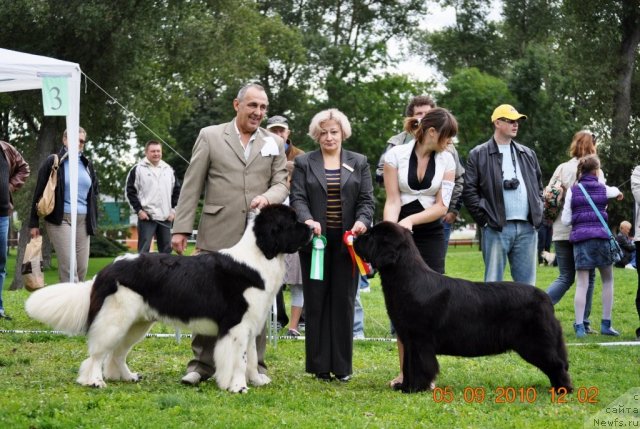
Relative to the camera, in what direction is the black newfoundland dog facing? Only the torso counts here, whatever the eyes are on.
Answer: to the viewer's left

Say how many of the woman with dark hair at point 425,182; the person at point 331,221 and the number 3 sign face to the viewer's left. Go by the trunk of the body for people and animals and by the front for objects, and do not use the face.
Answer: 0

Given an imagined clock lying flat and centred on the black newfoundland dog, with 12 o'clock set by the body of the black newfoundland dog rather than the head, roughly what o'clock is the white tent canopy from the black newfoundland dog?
The white tent canopy is roughly at 1 o'clock from the black newfoundland dog.

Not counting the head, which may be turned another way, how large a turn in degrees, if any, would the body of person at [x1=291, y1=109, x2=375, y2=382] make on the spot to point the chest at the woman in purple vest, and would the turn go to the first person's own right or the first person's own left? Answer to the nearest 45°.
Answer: approximately 135° to the first person's own left

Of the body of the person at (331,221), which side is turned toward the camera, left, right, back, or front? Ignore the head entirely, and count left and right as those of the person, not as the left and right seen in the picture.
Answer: front

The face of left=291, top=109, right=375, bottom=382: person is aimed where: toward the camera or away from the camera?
toward the camera

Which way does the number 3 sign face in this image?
toward the camera

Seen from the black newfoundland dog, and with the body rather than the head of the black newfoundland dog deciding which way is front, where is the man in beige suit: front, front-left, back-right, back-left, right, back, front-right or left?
front

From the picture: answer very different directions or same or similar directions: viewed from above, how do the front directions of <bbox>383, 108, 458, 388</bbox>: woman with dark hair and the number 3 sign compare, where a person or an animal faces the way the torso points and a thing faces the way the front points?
same or similar directions

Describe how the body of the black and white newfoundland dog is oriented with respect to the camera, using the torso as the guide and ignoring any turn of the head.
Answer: to the viewer's right

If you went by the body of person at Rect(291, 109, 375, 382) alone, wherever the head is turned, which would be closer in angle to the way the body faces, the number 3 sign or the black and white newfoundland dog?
the black and white newfoundland dog
